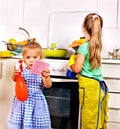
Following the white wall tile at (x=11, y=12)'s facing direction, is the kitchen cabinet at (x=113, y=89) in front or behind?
in front

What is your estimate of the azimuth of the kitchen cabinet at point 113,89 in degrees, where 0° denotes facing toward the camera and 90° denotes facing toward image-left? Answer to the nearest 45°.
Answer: approximately 0°

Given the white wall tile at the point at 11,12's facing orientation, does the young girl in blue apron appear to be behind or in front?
in front

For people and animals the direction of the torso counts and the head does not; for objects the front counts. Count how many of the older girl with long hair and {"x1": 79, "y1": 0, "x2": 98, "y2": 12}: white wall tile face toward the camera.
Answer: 1

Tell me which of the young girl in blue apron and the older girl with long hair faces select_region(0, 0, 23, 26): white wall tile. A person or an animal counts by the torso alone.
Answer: the older girl with long hair

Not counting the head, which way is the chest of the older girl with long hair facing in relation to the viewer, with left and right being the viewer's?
facing away from the viewer and to the left of the viewer

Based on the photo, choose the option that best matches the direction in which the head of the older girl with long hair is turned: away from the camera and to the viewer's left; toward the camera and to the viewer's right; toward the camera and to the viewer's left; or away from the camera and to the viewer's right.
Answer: away from the camera and to the viewer's left

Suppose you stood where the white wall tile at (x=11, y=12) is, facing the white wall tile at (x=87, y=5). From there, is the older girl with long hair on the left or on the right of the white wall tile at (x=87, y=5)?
right

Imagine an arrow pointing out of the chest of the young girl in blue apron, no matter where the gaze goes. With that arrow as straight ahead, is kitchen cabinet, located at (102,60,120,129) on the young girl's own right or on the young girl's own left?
on the young girl's own left
